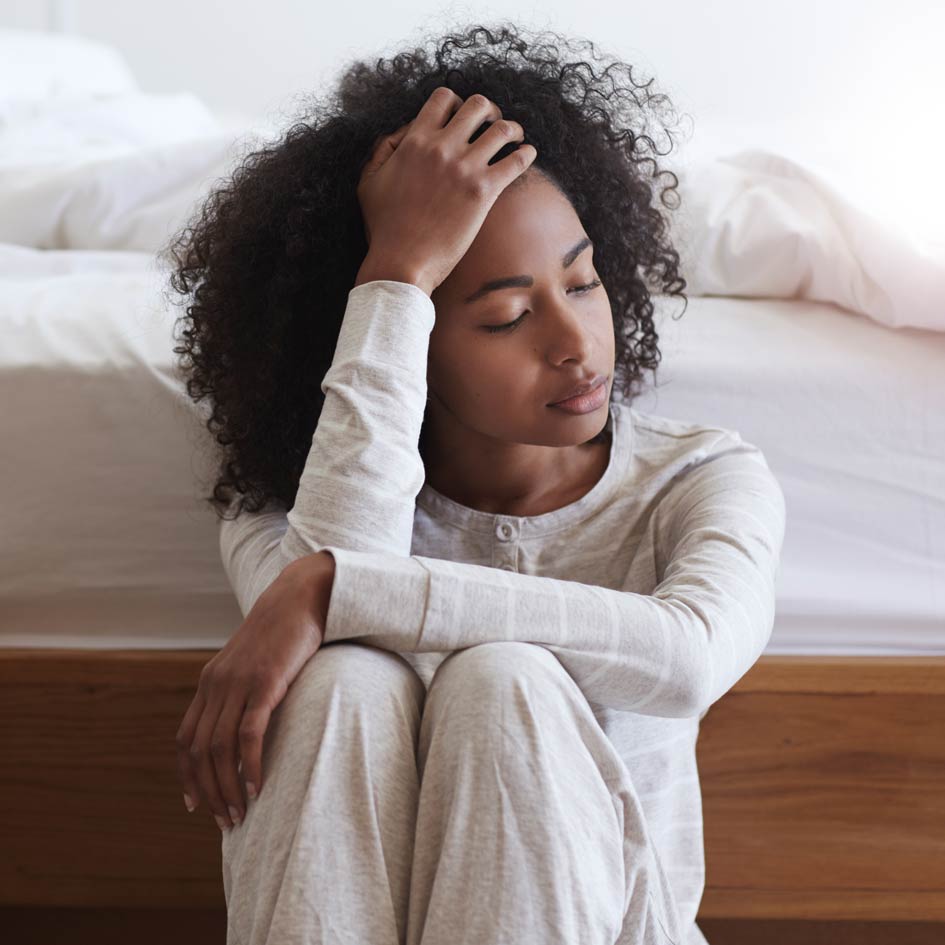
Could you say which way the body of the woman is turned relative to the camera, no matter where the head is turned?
toward the camera

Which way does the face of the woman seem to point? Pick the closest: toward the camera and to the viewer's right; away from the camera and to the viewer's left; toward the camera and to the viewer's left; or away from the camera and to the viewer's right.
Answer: toward the camera and to the viewer's right

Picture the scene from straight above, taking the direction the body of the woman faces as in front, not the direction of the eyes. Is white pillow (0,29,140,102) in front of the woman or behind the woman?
behind
